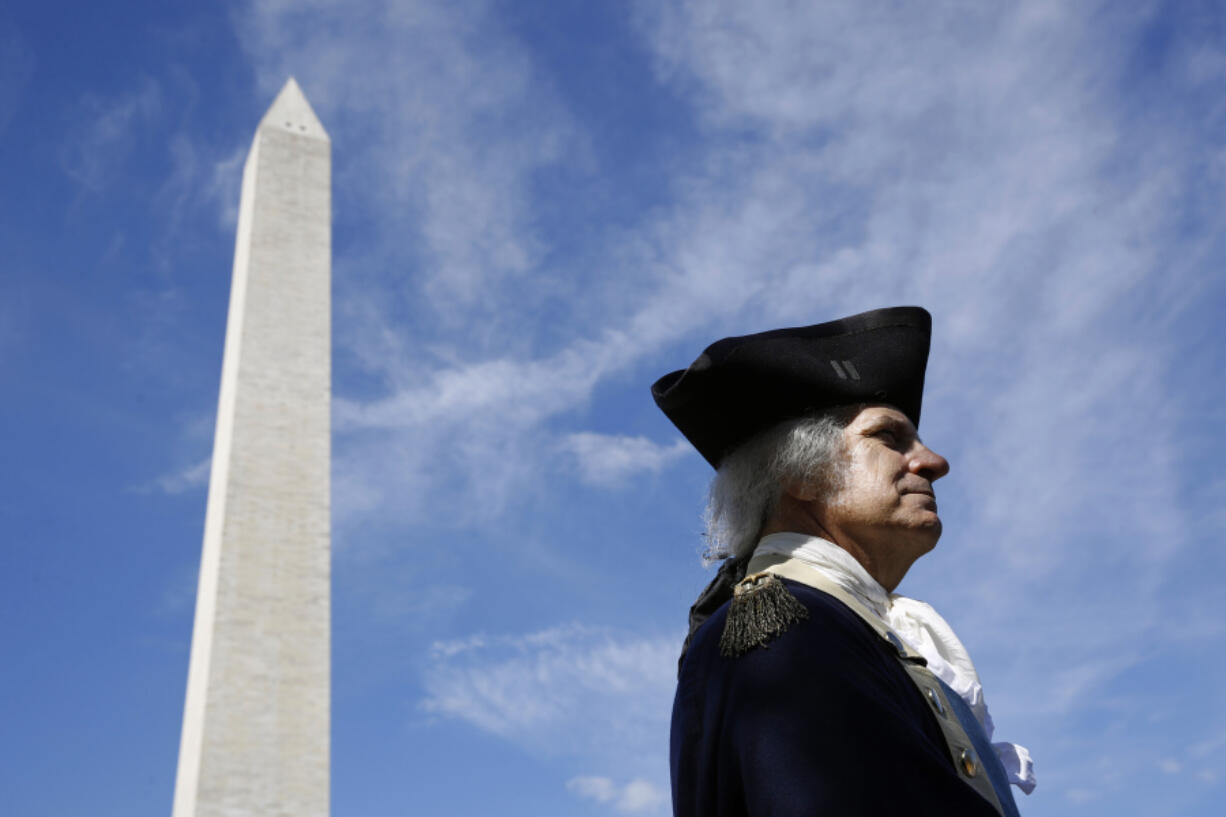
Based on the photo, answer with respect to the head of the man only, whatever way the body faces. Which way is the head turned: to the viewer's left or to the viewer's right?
to the viewer's right

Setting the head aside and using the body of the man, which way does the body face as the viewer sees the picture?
to the viewer's right
